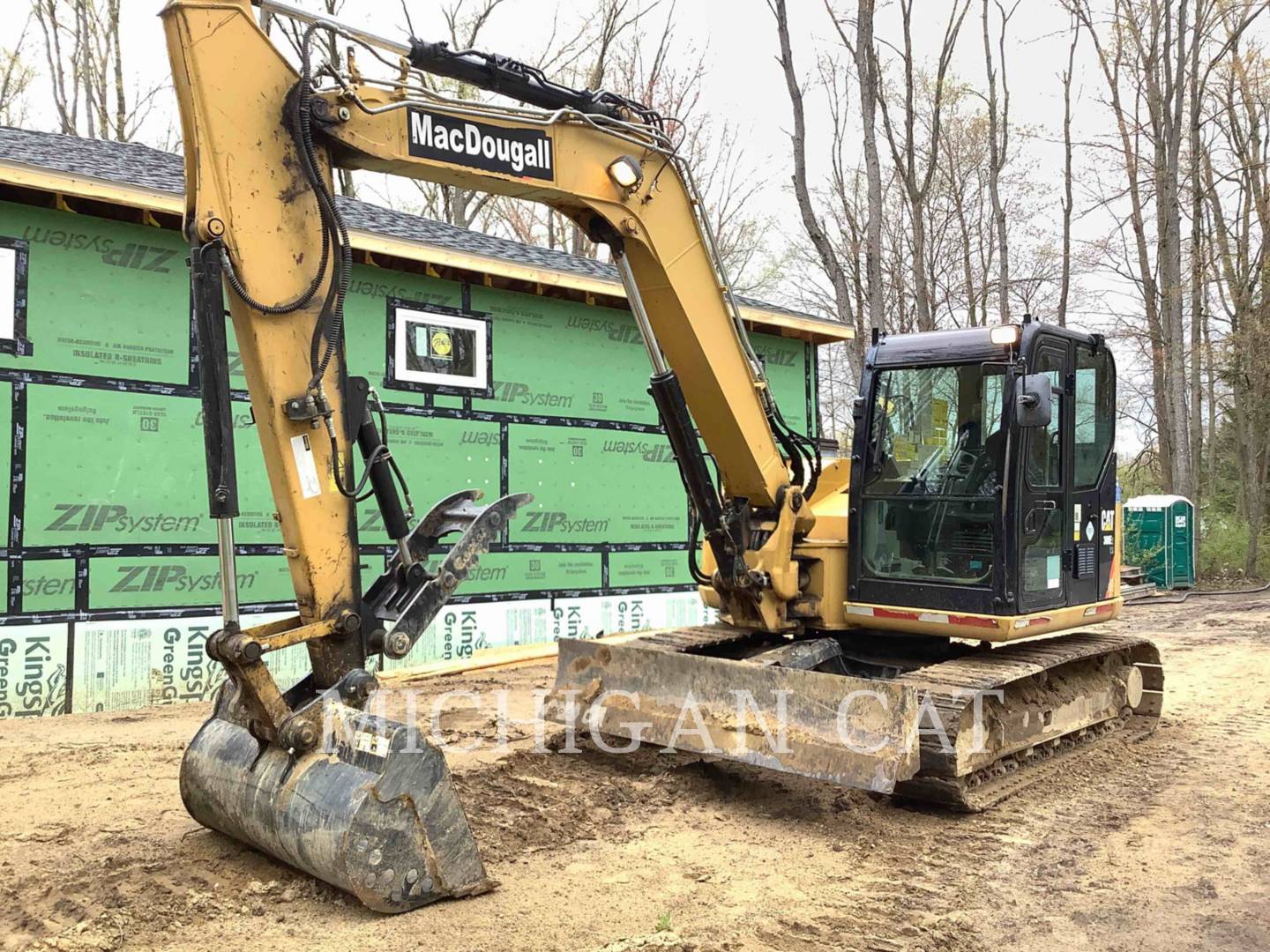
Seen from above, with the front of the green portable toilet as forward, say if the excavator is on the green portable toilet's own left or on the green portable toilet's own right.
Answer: on the green portable toilet's own right

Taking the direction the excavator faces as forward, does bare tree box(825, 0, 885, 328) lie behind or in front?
behind

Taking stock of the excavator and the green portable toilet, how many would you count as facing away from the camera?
0

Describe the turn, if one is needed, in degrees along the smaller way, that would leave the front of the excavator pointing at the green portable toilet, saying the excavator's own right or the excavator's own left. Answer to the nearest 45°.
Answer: approximately 180°

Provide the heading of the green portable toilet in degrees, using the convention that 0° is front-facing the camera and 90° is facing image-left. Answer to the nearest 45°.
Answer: approximately 315°

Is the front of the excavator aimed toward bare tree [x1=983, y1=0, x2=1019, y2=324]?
no

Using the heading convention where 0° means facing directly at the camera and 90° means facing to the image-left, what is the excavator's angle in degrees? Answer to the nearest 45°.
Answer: approximately 45°
